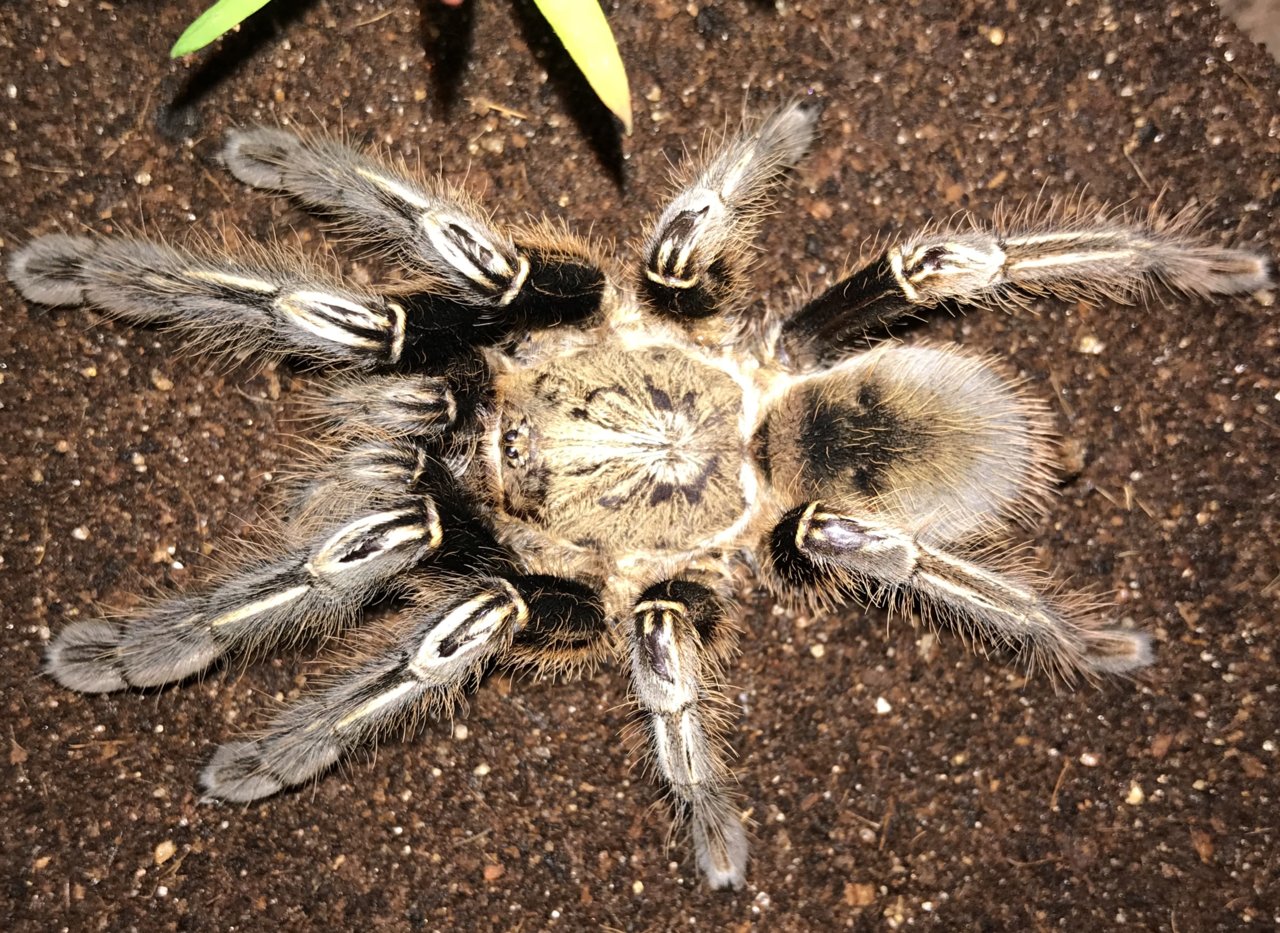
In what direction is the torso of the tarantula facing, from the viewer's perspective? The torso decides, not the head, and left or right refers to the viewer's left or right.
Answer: facing to the left of the viewer
